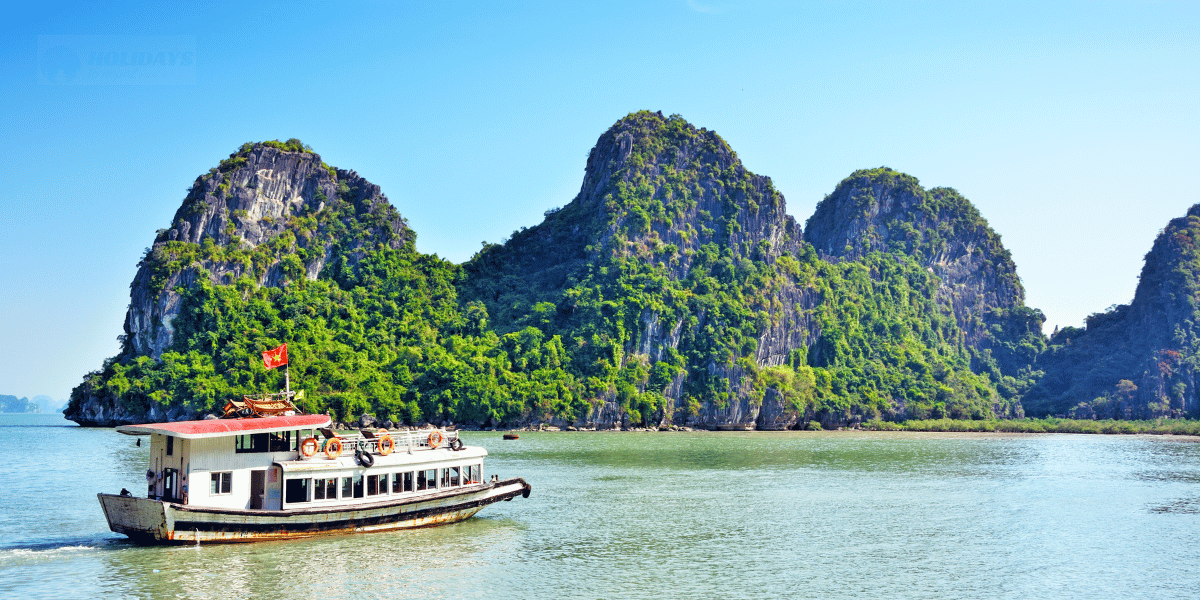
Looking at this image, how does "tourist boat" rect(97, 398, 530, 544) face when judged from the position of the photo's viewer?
facing away from the viewer and to the right of the viewer
